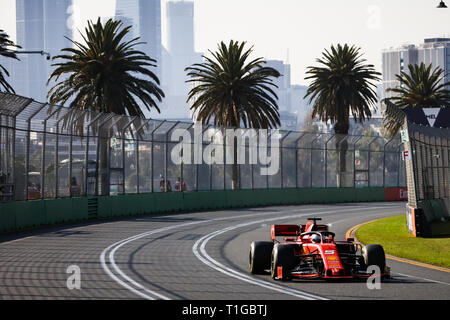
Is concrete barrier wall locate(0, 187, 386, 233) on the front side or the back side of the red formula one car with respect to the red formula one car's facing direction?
on the back side

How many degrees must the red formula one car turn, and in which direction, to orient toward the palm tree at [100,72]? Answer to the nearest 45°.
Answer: approximately 135° to its right

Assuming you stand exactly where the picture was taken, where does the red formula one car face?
facing the viewer
